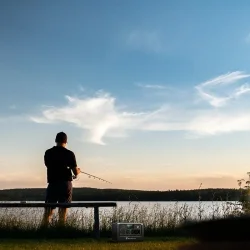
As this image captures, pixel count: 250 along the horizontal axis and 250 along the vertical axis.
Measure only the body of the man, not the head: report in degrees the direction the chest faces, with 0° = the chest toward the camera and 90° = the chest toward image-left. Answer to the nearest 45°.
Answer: approximately 225°

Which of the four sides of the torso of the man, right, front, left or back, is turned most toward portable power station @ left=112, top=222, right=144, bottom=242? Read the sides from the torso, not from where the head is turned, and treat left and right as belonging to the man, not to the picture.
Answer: right
